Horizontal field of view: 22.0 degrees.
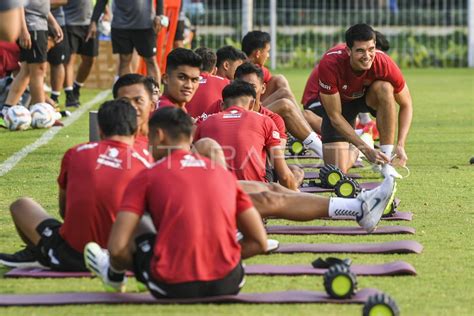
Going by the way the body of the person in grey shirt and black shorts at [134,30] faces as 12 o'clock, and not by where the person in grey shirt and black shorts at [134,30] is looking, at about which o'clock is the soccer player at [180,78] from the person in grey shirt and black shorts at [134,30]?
the soccer player at [180,78] is roughly at 12 o'clock from the person in grey shirt and black shorts at [134,30].

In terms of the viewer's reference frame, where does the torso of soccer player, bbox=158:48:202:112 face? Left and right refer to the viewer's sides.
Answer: facing the viewer and to the right of the viewer

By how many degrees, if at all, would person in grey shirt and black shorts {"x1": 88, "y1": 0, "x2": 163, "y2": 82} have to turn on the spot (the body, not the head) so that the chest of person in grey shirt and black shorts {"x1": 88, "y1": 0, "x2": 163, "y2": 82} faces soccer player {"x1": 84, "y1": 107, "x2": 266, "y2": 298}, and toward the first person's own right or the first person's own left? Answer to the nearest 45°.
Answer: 0° — they already face them

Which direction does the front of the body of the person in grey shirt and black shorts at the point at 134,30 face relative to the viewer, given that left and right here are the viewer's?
facing the viewer

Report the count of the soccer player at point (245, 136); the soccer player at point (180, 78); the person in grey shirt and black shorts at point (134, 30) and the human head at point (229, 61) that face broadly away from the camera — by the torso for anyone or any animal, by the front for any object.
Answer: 1
